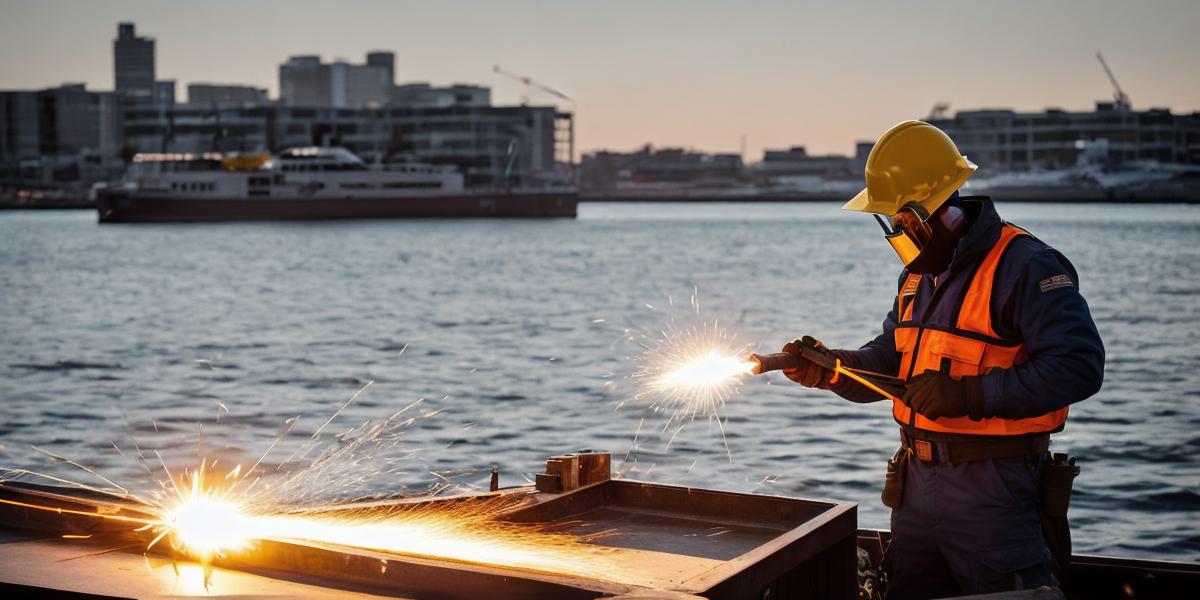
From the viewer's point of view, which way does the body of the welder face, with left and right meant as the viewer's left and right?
facing the viewer and to the left of the viewer

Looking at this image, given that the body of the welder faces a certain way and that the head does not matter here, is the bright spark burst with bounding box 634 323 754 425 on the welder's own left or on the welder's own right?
on the welder's own right
